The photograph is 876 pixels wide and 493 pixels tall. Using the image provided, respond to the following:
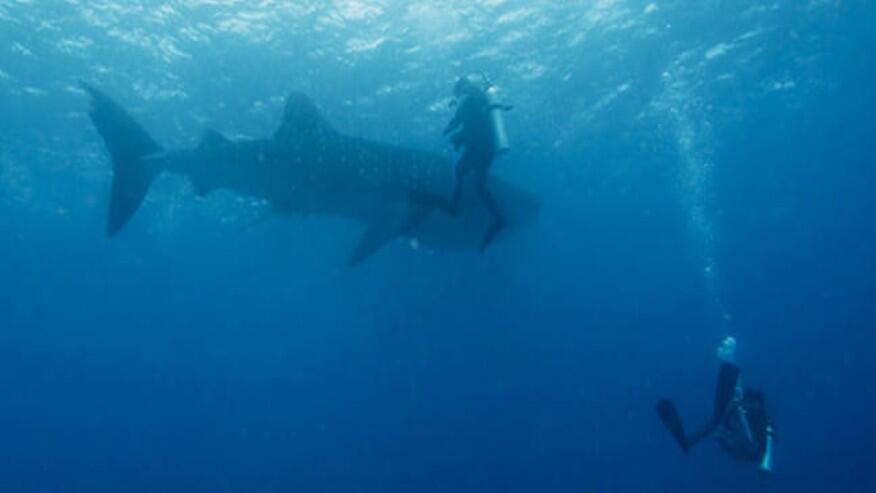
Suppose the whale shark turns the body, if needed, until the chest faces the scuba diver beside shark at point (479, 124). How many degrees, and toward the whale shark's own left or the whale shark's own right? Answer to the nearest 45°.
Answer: approximately 45° to the whale shark's own right

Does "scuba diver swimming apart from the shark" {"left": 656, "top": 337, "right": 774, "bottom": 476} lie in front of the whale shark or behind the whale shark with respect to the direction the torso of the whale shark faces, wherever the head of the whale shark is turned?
in front

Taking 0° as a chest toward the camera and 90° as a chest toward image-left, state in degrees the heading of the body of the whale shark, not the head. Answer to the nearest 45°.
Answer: approximately 270°
